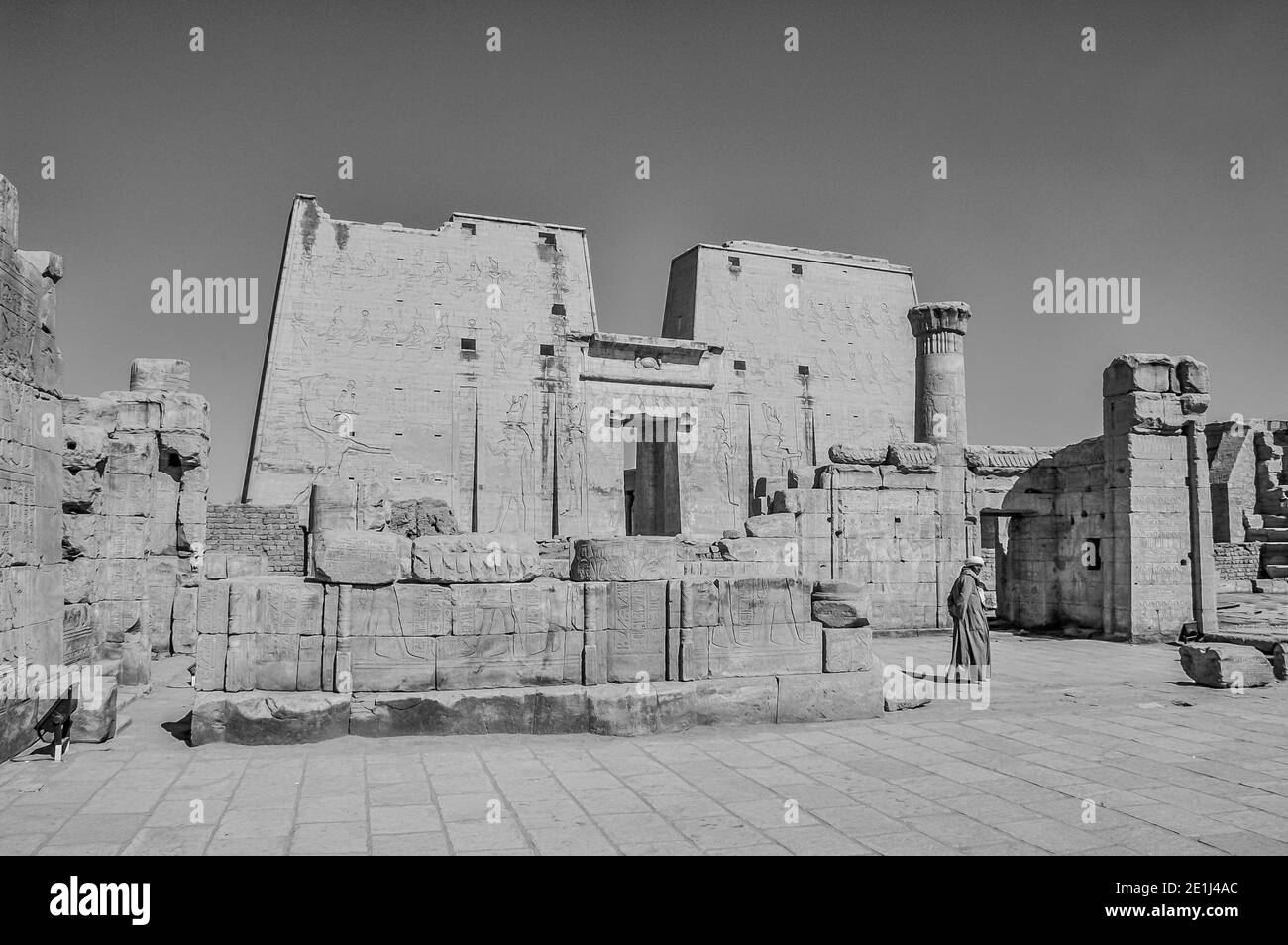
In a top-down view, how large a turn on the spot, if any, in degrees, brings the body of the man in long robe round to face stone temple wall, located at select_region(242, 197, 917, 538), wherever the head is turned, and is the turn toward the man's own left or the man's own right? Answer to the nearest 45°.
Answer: approximately 135° to the man's own left

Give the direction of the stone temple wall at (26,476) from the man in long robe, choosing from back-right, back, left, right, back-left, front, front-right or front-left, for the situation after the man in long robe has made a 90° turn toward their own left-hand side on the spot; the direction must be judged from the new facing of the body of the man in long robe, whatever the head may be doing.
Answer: back-left

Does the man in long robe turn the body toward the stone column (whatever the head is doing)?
no

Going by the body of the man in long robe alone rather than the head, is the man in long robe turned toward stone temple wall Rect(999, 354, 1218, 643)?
no

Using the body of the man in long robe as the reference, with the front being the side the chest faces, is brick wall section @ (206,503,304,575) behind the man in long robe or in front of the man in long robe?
behind

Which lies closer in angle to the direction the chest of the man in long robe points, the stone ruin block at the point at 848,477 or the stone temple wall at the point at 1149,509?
the stone temple wall
